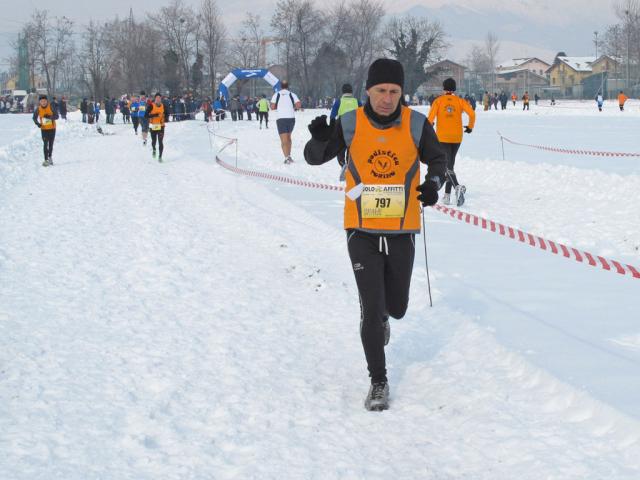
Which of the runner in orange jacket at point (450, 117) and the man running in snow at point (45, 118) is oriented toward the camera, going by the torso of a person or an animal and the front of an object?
the man running in snow

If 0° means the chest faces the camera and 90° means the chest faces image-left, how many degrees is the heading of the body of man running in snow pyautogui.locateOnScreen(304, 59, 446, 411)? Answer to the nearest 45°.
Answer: approximately 0°

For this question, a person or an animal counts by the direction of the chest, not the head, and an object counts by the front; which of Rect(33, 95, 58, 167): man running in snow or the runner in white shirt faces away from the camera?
the runner in white shirt

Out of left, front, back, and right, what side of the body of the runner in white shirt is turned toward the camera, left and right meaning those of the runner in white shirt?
back

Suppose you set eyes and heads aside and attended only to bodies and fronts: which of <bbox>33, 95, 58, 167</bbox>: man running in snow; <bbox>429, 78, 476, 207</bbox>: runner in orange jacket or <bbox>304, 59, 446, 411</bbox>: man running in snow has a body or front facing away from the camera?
the runner in orange jacket

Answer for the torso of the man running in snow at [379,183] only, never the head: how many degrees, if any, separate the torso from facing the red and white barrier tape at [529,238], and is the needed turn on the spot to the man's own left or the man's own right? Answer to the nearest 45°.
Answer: approximately 180°

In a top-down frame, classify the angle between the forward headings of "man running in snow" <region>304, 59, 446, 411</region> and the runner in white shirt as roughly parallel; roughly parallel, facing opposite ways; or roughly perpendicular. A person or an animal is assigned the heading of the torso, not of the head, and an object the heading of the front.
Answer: roughly parallel, facing opposite ways

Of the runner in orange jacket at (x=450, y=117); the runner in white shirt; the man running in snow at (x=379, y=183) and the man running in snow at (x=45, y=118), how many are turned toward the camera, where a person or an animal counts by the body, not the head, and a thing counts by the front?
2

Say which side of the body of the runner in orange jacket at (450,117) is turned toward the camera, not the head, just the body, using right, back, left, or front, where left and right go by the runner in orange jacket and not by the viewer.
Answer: back

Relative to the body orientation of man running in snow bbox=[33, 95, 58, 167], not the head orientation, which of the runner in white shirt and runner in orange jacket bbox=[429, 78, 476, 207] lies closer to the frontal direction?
the runner in orange jacket

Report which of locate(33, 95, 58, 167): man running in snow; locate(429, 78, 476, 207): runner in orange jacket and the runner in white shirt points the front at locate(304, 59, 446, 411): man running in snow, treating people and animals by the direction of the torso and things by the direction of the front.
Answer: locate(33, 95, 58, 167): man running in snow

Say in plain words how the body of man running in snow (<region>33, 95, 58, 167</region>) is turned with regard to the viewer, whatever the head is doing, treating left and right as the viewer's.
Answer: facing the viewer

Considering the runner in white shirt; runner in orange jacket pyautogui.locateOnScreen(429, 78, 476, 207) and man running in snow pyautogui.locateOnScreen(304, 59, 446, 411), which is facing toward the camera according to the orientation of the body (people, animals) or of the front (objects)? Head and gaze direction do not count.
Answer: the man running in snow

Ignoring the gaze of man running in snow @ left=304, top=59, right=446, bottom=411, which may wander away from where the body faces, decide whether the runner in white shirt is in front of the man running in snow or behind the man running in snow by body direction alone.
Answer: behind

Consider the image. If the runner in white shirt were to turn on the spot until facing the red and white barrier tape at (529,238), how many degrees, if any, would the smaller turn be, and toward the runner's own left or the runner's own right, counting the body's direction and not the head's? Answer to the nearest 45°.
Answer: approximately 180°
